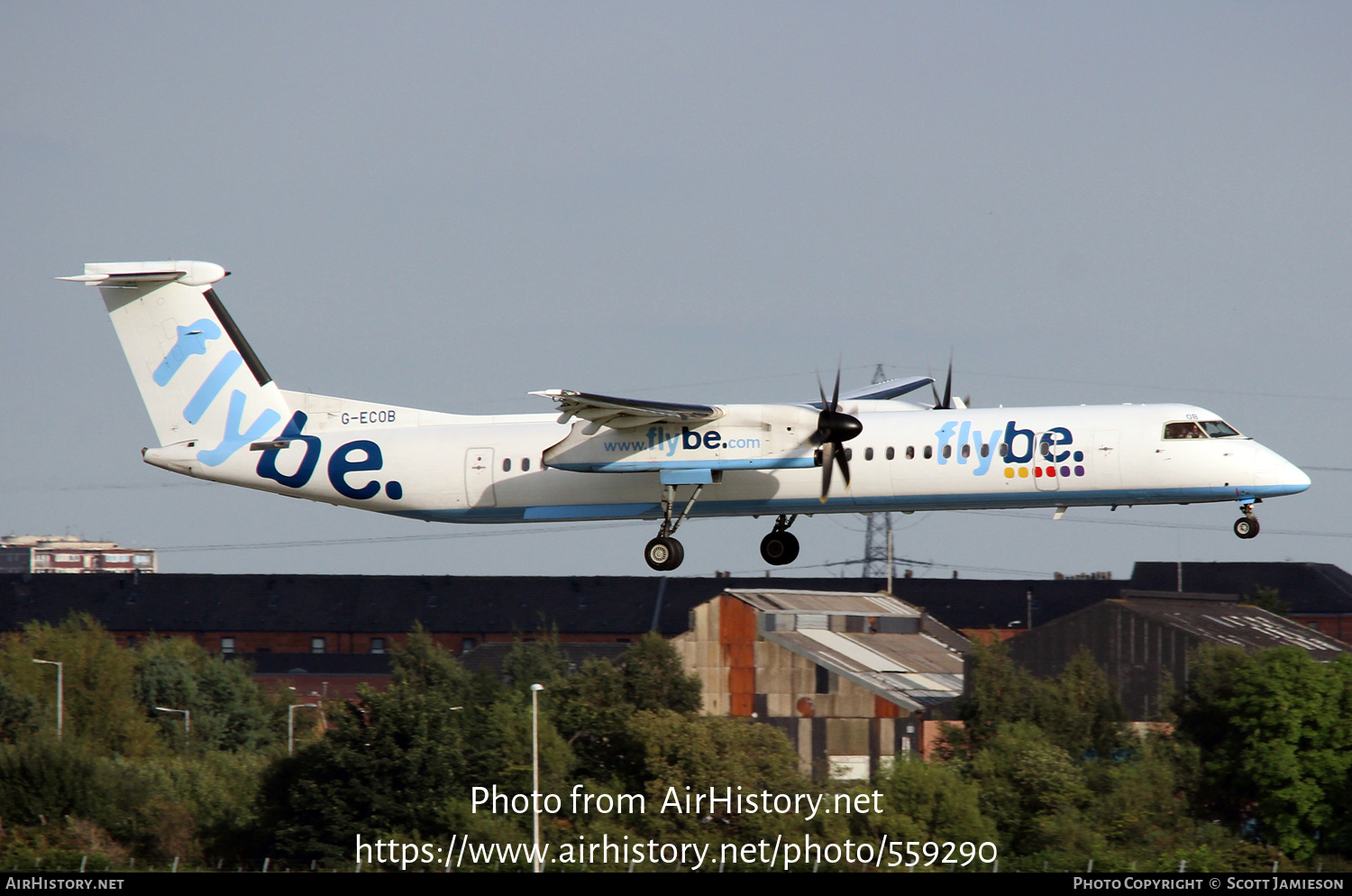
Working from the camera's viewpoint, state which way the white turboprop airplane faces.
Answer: facing to the right of the viewer
